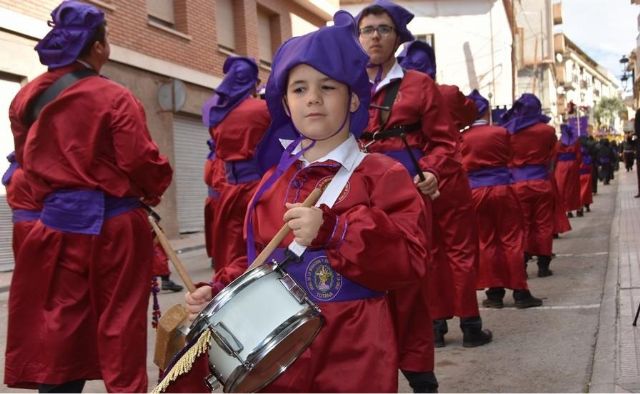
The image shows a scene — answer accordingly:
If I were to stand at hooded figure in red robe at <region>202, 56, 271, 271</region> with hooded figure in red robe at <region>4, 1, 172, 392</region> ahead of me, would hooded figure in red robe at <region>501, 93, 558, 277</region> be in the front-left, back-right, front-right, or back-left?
back-left

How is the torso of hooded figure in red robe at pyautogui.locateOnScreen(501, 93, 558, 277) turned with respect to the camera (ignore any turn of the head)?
away from the camera

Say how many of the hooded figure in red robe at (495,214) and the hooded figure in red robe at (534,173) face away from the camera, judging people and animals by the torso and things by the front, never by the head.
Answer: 2

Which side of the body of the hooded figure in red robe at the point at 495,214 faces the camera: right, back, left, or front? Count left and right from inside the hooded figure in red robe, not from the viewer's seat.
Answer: back

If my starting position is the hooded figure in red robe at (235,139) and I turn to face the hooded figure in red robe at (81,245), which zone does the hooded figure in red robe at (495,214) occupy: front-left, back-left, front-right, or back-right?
back-left

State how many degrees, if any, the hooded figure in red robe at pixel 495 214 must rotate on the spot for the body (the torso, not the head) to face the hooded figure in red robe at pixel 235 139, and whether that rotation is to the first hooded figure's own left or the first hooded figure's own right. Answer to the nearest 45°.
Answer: approximately 135° to the first hooded figure's own left

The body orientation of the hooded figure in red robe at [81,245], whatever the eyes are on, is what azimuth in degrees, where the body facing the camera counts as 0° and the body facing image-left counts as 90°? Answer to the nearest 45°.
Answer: approximately 225°

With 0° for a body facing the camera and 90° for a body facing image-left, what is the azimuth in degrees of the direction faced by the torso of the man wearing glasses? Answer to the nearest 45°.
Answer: approximately 45°

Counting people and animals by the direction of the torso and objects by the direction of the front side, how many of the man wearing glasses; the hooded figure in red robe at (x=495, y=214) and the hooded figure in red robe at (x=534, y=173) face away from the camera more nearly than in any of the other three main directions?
2
